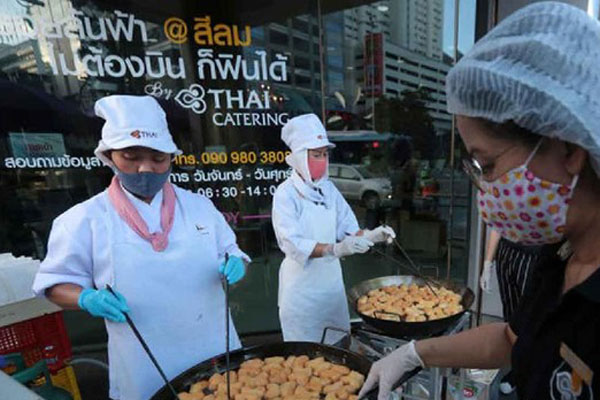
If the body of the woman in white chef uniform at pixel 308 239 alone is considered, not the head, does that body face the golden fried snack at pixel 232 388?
no

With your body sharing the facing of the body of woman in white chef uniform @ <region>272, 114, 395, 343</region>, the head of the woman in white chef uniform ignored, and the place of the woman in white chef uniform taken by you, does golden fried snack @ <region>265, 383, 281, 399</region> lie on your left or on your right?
on your right

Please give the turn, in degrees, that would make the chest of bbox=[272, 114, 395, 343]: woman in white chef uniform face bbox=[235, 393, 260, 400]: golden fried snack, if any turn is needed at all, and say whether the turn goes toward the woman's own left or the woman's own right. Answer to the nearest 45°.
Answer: approximately 45° to the woman's own right

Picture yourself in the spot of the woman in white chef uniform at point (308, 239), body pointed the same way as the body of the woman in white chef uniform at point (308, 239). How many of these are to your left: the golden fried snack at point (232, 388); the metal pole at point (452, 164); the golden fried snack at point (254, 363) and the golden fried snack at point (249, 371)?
1

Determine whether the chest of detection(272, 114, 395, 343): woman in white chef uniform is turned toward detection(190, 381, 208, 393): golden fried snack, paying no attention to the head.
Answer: no

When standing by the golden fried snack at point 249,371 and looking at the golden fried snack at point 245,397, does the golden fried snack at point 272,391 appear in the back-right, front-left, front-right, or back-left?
front-left

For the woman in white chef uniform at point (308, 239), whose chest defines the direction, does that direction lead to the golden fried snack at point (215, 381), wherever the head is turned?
no

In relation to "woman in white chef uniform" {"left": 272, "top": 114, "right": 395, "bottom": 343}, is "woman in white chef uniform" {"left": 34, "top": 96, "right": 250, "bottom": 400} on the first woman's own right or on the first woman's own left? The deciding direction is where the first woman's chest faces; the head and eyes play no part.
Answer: on the first woman's own right

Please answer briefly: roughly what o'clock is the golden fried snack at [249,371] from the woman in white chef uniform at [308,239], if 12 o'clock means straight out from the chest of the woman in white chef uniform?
The golden fried snack is roughly at 2 o'clock from the woman in white chef uniform.

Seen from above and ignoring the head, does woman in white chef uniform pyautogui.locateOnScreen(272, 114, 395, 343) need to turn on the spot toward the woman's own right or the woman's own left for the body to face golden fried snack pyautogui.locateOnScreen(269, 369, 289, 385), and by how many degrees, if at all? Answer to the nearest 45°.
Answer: approximately 45° to the woman's own right

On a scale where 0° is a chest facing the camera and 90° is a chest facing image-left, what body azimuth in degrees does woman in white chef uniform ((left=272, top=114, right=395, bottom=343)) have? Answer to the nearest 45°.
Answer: approximately 315°

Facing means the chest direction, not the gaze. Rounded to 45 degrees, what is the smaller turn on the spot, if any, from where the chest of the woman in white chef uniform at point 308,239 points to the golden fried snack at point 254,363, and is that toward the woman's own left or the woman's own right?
approximately 45° to the woman's own right

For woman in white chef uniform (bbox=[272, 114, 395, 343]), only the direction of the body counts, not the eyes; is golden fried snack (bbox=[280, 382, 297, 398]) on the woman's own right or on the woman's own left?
on the woman's own right

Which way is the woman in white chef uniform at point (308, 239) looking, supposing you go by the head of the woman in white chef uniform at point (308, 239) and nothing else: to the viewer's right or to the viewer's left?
to the viewer's right

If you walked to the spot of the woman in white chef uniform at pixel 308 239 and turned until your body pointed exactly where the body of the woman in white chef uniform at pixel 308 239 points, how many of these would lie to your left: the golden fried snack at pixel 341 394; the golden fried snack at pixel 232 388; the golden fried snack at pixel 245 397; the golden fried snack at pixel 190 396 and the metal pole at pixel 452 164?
1

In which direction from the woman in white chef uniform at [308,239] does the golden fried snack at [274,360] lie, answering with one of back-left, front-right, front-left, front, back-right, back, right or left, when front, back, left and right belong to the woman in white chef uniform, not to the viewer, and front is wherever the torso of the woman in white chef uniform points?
front-right

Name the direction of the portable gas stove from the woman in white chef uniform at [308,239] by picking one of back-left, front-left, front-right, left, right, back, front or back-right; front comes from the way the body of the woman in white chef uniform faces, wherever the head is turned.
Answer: front

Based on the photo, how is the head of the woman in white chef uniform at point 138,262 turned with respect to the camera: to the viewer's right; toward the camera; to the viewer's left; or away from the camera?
toward the camera

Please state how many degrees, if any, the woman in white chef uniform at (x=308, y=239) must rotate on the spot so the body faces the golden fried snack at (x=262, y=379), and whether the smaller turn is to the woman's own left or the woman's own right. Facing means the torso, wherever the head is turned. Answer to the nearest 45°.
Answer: approximately 45° to the woman's own right
